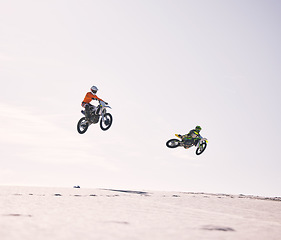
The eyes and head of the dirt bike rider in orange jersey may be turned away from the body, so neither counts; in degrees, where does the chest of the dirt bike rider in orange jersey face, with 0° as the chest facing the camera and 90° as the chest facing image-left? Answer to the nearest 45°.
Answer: approximately 315°

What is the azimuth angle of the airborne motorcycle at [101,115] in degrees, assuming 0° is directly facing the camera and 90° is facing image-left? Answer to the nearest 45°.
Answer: approximately 315°
